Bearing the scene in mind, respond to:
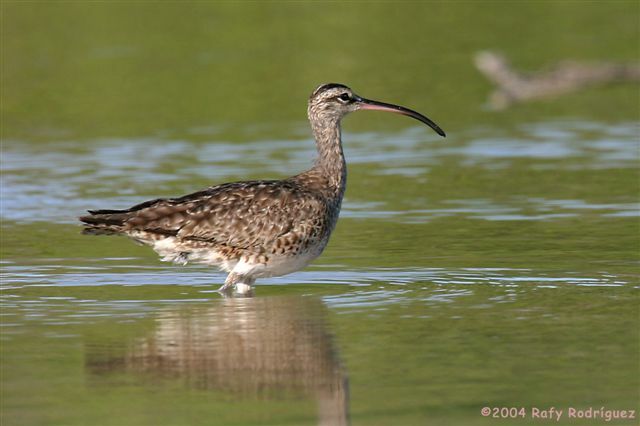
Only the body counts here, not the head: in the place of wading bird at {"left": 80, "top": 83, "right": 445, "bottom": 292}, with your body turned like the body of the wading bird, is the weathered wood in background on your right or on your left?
on your left

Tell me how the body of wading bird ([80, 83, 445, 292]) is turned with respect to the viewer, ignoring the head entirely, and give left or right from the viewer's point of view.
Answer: facing to the right of the viewer
